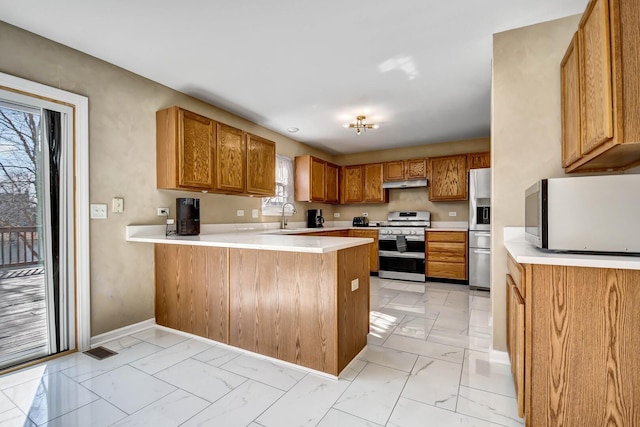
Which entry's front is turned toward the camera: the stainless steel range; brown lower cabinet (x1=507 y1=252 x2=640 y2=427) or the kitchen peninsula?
the stainless steel range

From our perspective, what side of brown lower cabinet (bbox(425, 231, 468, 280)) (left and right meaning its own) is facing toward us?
front

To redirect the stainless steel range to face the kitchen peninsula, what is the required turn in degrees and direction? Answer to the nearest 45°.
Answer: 0° — it already faces it

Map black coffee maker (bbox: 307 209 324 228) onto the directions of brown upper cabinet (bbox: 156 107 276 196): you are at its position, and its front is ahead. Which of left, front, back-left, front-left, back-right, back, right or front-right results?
left

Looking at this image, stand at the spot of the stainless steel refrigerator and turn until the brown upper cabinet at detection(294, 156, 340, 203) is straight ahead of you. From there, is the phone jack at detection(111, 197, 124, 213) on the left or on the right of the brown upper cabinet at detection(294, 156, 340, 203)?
left

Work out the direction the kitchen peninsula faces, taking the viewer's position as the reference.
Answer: facing away from the viewer and to the right of the viewer

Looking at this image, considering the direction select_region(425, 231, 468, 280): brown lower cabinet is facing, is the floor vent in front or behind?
in front

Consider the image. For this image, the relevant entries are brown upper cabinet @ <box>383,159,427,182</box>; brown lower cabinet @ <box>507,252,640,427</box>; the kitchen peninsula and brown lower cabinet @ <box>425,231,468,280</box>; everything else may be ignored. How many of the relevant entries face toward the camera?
2

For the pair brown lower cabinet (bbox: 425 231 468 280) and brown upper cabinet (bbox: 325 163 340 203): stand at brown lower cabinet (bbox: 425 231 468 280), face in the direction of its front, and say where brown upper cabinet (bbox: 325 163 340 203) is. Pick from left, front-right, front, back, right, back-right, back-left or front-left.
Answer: right

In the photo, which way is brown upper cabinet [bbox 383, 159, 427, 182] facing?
toward the camera

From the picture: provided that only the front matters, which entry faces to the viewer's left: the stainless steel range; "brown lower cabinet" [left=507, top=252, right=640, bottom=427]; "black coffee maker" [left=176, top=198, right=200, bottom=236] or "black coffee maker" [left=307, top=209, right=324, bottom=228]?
the brown lower cabinet

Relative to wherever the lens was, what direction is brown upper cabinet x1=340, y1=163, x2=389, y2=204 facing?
facing the viewer

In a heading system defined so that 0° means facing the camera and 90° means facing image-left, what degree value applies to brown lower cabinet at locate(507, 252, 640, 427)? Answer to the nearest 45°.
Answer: approximately 90°
